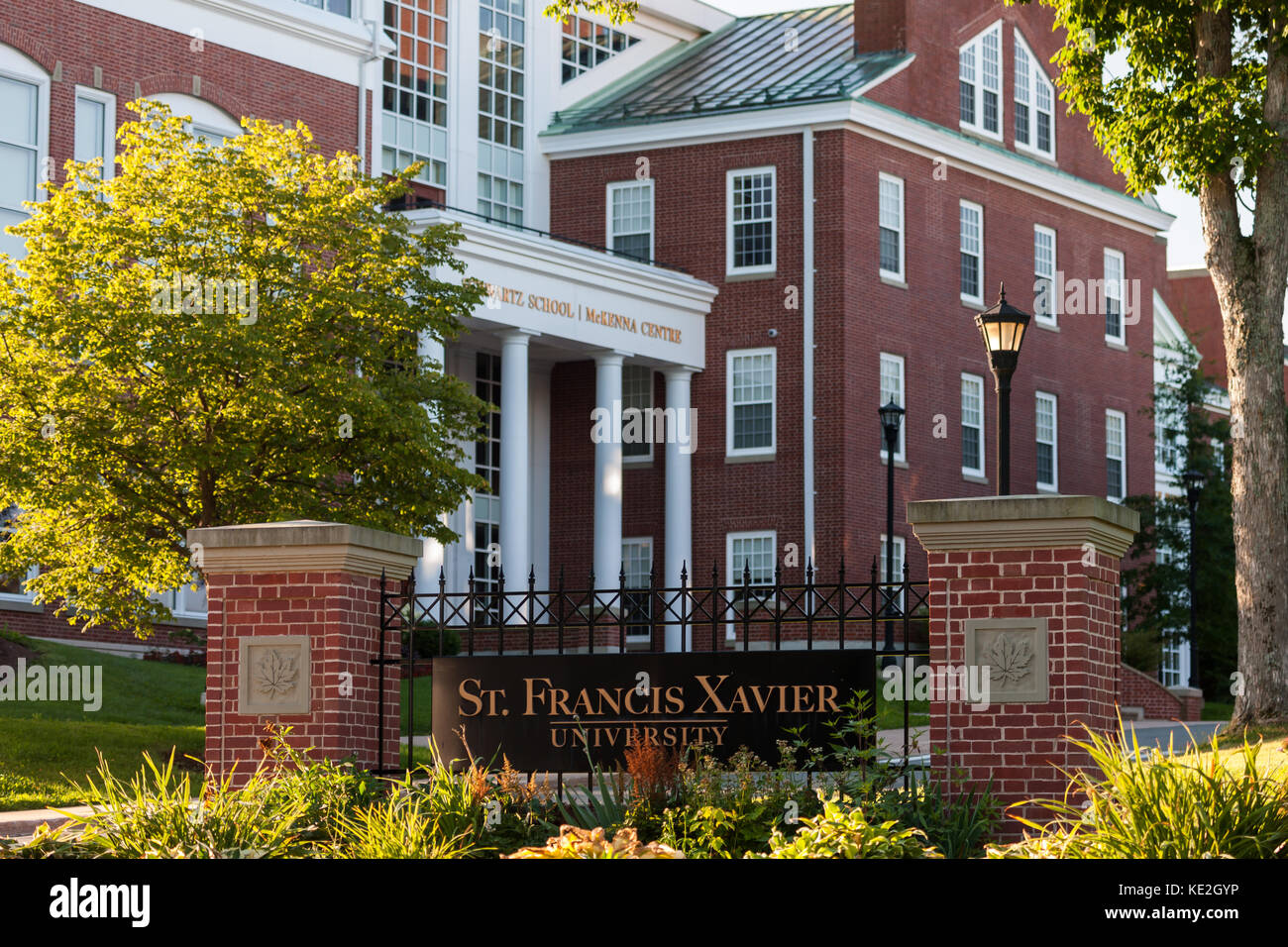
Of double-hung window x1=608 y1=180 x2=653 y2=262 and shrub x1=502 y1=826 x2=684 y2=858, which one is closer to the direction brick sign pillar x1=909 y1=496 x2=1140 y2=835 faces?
the shrub

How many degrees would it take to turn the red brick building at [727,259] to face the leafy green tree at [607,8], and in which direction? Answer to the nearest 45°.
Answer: approximately 45° to its right

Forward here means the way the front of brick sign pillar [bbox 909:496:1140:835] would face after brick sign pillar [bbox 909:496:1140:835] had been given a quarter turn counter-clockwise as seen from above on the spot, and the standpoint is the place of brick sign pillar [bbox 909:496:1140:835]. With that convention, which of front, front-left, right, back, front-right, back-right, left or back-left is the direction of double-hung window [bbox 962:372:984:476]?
left

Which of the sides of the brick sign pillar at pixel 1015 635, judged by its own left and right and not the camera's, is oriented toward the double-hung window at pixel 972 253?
back

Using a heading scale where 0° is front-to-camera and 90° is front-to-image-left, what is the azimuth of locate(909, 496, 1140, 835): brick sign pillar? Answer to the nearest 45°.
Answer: approximately 0°

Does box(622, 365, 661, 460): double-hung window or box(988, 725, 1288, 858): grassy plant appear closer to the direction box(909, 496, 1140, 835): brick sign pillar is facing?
the grassy plant

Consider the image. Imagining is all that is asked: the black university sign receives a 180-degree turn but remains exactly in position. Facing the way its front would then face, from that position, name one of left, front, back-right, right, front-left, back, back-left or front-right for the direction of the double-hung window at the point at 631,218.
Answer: front

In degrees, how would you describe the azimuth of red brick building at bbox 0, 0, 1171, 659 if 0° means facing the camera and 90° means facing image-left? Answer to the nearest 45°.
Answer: approximately 315°

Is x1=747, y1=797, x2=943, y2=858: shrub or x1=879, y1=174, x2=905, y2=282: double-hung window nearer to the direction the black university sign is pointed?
the shrub

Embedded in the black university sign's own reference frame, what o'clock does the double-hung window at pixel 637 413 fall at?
The double-hung window is roughly at 6 o'clock from the black university sign.

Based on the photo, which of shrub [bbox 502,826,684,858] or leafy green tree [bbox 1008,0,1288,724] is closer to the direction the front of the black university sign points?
the shrub

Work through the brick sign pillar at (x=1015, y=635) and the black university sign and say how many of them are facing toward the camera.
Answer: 2

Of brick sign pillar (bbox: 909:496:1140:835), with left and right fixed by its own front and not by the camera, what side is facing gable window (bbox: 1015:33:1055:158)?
back

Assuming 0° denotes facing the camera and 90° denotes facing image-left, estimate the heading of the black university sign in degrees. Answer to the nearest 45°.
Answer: approximately 0°
